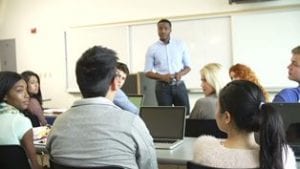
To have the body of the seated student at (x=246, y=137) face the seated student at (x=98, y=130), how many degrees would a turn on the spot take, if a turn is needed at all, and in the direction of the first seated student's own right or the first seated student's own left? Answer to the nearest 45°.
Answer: approximately 45° to the first seated student's own left

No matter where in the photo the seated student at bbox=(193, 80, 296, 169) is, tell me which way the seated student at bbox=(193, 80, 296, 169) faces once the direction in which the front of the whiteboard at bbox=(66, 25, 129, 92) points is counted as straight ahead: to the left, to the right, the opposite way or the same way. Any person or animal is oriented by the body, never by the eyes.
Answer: the opposite way

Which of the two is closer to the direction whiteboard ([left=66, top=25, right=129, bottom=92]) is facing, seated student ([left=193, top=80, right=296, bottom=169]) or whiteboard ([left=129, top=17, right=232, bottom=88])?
the seated student

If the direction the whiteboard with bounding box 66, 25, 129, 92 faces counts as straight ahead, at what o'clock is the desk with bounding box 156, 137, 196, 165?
The desk is roughly at 12 o'clock from the whiteboard.

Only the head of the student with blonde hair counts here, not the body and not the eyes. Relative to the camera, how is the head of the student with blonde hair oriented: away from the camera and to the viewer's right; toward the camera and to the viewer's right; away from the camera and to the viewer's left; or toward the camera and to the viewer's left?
away from the camera and to the viewer's left

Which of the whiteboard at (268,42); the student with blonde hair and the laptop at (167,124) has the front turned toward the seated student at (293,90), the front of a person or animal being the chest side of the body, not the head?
the whiteboard

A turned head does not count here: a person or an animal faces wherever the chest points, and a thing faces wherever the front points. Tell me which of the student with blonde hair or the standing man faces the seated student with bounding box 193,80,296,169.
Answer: the standing man

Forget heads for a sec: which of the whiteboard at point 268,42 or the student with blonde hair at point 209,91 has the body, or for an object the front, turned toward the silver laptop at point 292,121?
the whiteboard

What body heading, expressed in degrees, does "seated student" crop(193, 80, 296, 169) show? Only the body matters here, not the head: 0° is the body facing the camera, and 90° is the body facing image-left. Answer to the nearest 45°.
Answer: approximately 135°
